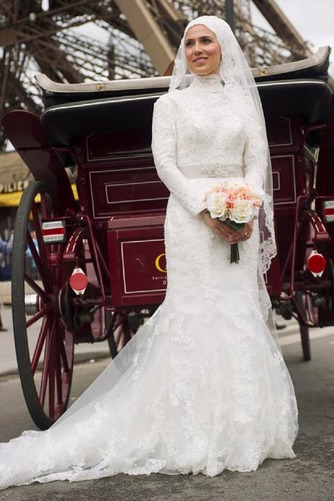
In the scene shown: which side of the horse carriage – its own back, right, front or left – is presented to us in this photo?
back

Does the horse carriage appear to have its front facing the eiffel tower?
yes

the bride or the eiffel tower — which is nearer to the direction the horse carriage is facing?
the eiffel tower

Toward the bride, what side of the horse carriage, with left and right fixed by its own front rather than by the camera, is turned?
back
